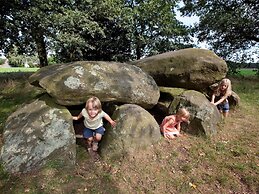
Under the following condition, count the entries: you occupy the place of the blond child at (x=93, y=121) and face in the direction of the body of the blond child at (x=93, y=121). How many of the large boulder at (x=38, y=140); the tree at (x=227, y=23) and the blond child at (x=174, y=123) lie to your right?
1

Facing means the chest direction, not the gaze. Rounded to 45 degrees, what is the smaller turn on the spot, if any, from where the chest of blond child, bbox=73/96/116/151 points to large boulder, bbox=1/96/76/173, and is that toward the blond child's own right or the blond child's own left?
approximately 90° to the blond child's own right

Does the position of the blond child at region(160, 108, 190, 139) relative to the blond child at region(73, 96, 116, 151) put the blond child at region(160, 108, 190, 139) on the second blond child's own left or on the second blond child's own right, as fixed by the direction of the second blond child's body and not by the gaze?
on the second blond child's own left

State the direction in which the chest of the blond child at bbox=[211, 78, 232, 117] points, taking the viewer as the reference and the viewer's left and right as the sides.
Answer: facing the viewer and to the left of the viewer

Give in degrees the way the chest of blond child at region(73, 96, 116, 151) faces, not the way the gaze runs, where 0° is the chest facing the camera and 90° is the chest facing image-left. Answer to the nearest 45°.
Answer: approximately 0°

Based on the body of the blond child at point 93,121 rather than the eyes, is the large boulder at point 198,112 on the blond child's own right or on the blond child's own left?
on the blond child's own left

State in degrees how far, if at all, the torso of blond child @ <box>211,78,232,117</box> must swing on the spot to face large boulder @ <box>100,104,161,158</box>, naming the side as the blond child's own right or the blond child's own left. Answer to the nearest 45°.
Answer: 0° — they already face it

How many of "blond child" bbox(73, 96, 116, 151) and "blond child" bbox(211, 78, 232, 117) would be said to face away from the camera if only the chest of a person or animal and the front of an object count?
0

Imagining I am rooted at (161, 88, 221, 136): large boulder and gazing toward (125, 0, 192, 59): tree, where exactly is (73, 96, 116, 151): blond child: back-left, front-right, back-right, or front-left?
back-left

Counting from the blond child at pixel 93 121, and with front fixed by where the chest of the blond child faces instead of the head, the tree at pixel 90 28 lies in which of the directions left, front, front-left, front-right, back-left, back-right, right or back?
back

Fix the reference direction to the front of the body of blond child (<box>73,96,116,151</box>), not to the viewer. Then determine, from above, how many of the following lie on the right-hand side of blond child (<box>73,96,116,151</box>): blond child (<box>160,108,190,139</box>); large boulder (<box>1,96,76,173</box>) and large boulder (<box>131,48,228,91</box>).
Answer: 1

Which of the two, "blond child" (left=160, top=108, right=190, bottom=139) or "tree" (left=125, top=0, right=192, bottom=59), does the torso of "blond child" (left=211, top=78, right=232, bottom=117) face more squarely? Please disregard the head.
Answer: the blond child

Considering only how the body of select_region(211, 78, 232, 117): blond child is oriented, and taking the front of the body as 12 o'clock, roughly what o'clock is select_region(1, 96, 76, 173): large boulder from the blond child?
The large boulder is roughly at 12 o'clock from the blond child.
